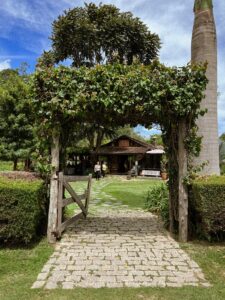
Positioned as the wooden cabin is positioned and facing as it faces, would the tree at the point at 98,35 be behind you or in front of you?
in front

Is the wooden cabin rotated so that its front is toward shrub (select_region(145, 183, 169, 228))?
yes

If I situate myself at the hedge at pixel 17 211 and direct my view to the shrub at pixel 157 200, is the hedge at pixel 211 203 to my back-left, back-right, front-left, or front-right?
front-right

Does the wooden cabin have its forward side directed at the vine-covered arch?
yes

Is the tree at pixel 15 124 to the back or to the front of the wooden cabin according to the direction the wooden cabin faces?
to the front

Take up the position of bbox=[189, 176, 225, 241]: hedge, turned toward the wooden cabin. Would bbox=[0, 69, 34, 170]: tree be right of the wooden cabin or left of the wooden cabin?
left

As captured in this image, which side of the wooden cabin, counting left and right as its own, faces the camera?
front

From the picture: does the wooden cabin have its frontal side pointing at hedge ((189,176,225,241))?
yes

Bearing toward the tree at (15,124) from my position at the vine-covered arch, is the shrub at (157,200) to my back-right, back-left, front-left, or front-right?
front-right

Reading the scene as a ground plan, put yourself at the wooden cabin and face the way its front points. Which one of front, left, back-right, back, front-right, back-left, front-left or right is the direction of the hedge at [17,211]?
front
